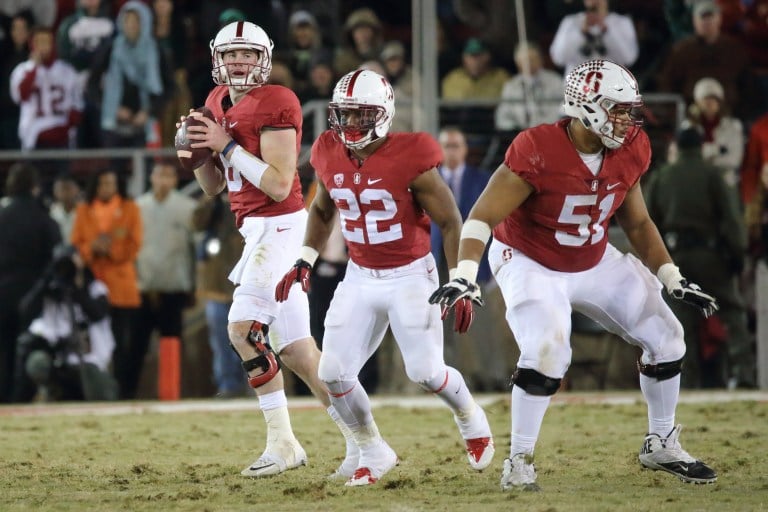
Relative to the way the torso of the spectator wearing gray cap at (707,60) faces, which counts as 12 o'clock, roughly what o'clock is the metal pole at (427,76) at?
The metal pole is roughly at 2 o'clock from the spectator wearing gray cap.

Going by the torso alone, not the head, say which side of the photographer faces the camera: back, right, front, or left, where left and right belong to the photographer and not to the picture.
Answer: front

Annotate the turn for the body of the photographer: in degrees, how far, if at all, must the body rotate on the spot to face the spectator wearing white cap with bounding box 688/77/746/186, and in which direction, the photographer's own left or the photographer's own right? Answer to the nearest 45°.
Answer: approximately 90° to the photographer's own left

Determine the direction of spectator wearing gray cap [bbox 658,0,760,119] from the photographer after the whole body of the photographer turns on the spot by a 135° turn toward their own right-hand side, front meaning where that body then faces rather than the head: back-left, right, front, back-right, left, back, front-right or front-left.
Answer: back-right

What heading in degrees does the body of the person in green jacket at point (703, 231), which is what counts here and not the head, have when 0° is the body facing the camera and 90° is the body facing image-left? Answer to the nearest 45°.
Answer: approximately 180°

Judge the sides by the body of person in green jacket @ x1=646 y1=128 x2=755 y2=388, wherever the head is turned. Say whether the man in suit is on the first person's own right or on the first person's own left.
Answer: on the first person's own left

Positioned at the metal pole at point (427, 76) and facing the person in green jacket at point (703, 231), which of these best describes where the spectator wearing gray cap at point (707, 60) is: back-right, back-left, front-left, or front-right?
front-left
